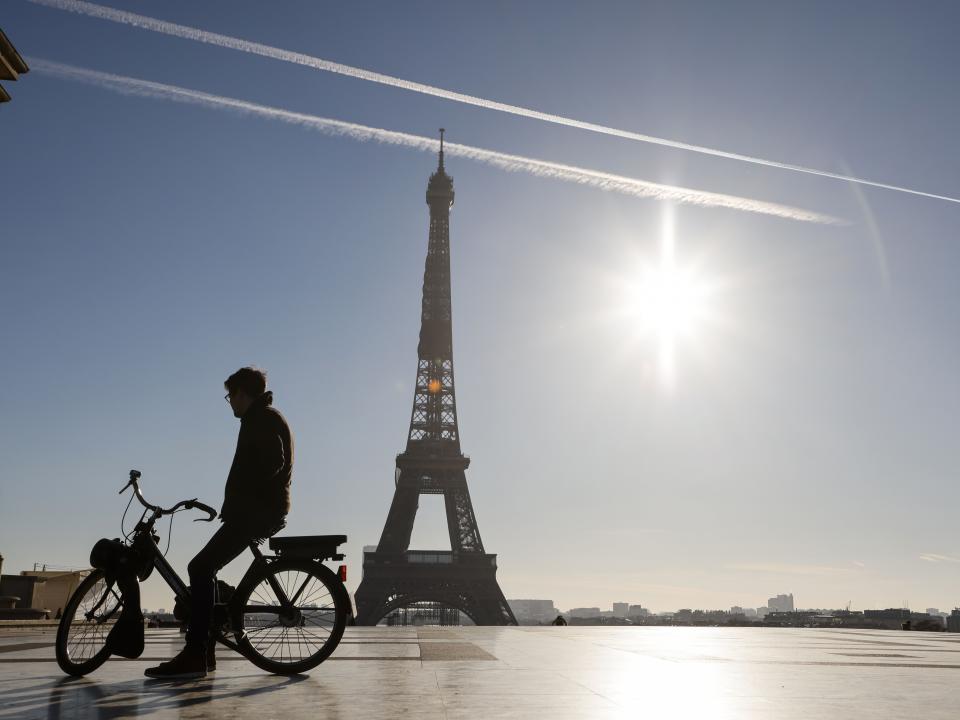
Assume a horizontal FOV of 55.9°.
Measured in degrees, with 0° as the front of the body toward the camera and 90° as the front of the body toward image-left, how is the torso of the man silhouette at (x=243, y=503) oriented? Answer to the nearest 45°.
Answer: approximately 90°

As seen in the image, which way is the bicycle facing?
to the viewer's left
